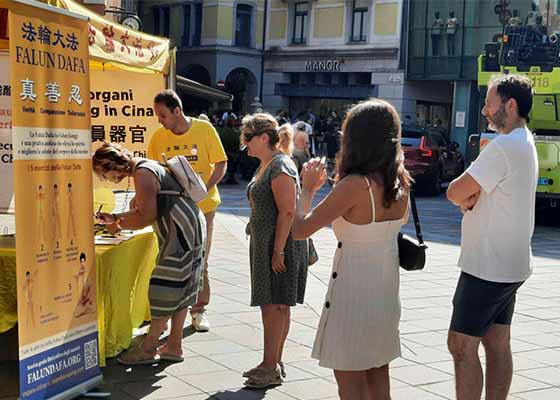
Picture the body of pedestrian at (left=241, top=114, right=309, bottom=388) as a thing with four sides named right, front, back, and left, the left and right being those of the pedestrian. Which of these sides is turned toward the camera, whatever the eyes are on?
left

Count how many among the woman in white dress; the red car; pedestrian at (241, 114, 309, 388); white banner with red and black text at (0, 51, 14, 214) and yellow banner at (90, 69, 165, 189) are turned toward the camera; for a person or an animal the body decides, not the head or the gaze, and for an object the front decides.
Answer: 2

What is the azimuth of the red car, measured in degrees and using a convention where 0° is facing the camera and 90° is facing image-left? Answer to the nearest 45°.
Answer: approximately 225°

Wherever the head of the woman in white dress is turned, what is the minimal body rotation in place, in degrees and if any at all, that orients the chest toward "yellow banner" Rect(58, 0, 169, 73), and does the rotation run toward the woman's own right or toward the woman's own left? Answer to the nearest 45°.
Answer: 0° — they already face it

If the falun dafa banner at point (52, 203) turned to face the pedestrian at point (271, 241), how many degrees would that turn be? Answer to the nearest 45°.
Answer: approximately 45° to its left

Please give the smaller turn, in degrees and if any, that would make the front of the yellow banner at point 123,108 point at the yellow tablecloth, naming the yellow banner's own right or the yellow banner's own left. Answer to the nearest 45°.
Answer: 0° — it already faces it

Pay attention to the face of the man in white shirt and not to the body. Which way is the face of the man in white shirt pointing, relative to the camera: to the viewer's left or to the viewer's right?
to the viewer's left
